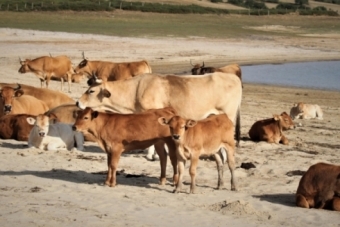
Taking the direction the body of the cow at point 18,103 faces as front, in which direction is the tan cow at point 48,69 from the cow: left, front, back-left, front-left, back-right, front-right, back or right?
back-right

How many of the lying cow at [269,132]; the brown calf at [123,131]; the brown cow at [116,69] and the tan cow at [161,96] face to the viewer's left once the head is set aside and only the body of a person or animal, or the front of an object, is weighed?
3

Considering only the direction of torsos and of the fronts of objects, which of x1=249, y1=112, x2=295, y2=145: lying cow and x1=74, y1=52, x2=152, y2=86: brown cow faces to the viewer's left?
the brown cow

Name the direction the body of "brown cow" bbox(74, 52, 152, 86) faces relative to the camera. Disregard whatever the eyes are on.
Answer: to the viewer's left

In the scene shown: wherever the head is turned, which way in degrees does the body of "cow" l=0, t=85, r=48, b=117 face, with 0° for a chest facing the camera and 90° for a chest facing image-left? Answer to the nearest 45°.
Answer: approximately 45°

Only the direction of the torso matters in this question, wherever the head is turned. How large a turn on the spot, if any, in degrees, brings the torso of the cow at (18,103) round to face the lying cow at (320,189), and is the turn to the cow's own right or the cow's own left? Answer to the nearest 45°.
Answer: approximately 90° to the cow's own left

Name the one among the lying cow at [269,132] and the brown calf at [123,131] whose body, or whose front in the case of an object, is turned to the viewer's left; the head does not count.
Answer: the brown calf

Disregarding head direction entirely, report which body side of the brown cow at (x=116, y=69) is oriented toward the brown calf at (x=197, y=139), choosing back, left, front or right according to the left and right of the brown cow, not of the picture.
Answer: left

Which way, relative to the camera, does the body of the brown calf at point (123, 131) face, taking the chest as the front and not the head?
to the viewer's left

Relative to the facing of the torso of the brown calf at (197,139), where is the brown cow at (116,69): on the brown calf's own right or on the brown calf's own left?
on the brown calf's own right

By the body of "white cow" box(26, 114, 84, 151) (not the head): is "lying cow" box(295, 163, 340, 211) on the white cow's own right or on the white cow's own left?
on the white cow's own left

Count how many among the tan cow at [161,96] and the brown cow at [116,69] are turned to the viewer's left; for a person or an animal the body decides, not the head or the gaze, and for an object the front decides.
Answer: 2
